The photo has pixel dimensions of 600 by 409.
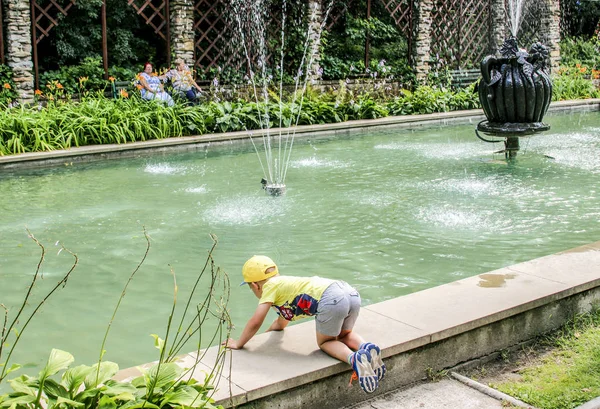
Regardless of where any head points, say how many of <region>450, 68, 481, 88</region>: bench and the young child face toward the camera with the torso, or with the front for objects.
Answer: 1

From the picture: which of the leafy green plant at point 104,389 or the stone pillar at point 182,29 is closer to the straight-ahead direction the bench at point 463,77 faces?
the leafy green plant

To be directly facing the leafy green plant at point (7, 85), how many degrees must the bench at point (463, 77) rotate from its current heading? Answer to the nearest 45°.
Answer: approximately 45° to its right

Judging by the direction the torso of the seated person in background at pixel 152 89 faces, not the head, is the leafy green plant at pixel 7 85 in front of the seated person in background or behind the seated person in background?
behind

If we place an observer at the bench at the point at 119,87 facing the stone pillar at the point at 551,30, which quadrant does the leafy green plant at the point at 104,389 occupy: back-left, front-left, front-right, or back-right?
back-right

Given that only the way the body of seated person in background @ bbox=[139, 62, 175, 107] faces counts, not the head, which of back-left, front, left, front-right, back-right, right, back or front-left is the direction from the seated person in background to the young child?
front-right

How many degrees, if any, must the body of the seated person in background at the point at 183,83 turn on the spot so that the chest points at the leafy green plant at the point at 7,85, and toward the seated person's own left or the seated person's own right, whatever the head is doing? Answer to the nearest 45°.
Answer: approximately 135° to the seated person's own right

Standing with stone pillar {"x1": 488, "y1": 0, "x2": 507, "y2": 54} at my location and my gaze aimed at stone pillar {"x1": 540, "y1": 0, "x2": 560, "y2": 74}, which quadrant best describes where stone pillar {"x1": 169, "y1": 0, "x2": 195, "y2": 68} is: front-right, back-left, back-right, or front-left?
back-right

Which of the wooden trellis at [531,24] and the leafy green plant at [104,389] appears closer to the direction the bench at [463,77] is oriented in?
the leafy green plant

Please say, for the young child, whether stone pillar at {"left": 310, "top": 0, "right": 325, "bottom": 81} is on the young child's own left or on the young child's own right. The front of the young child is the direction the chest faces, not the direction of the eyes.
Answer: on the young child's own right

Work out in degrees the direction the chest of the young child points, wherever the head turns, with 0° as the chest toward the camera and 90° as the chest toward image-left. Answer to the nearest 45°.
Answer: approximately 135°

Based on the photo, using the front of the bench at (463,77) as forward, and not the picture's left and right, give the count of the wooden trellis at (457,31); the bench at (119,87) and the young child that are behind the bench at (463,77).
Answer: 1

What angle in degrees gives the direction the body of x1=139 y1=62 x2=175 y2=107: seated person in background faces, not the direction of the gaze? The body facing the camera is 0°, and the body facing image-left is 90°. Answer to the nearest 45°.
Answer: approximately 315°

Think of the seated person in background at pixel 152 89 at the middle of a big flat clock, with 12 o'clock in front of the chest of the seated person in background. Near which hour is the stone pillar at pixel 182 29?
The stone pillar is roughly at 8 o'clock from the seated person in background.
